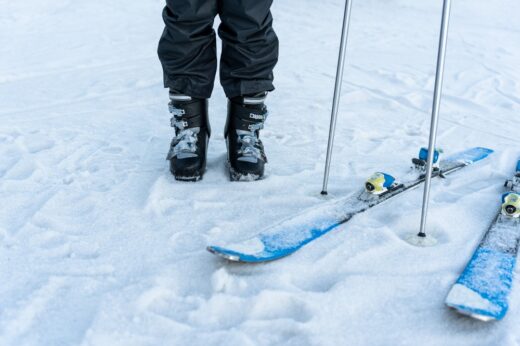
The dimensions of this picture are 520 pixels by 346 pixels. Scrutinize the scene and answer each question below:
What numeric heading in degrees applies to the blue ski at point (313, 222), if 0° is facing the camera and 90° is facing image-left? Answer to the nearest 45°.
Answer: approximately 45°
